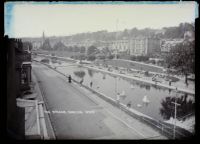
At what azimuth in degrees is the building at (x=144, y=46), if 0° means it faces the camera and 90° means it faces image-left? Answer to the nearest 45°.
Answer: approximately 45°

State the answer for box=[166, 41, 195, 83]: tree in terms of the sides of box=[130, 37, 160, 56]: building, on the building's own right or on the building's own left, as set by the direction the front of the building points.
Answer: on the building's own left

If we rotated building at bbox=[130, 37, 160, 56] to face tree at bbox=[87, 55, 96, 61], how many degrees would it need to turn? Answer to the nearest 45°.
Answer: approximately 45° to its right
